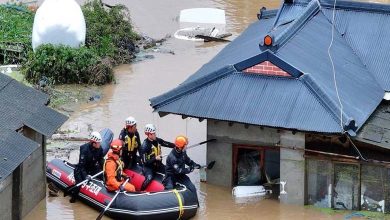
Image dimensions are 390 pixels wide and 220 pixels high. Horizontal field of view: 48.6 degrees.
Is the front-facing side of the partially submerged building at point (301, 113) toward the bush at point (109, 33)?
no

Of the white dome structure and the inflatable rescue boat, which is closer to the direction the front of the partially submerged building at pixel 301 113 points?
the inflatable rescue boat

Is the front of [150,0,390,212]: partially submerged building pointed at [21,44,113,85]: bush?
no

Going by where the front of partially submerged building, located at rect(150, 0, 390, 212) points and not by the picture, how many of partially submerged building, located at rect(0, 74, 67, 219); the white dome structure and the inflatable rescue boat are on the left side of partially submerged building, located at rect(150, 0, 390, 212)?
0

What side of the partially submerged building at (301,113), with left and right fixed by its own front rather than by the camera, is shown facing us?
front

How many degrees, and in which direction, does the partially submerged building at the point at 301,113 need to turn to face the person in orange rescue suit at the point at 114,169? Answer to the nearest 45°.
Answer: approximately 90° to its right

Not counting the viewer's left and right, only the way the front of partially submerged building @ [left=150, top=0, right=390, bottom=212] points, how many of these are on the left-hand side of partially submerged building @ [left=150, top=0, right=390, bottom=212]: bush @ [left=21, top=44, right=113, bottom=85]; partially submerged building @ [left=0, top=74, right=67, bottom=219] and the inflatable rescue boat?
0

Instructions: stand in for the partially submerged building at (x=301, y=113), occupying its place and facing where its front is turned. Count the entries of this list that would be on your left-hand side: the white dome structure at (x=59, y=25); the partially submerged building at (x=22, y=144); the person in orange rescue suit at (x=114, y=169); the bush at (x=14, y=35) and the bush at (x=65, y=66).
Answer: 0

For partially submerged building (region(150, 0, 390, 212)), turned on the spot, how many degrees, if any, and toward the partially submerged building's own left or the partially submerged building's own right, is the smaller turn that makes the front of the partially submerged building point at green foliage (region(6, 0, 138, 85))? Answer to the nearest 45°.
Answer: approximately 135° to the partially submerged building's own right

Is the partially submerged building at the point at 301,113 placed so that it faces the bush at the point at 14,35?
no

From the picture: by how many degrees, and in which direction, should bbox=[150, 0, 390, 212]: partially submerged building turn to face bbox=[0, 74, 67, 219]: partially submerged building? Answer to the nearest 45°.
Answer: approximately 90° to its right

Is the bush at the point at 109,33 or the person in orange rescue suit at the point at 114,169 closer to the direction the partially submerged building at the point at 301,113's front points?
the person in orange rescue suit
